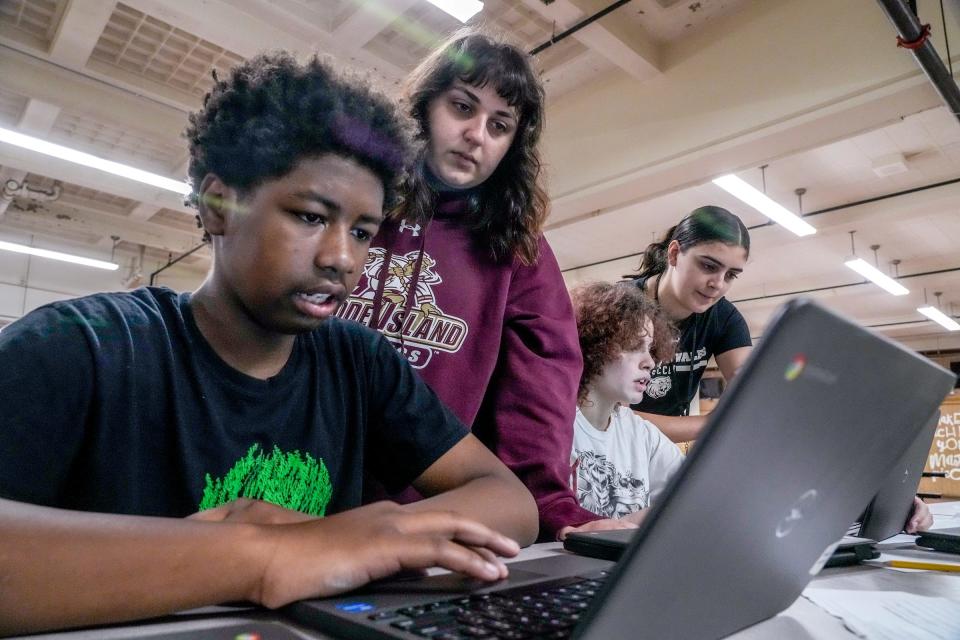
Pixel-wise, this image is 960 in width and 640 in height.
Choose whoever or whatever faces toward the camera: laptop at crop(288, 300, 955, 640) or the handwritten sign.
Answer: the handwritten sign

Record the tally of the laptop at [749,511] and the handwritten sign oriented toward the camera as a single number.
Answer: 1

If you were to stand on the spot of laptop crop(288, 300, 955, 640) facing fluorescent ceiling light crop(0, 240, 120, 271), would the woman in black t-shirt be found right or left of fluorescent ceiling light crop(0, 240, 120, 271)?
right

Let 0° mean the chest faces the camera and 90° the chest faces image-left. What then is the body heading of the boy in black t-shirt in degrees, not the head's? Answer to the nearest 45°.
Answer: approximately 315°

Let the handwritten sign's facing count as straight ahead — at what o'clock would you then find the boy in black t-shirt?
The boy in black t-shirt is roughly at 12 o'clock from the handwritten sign.

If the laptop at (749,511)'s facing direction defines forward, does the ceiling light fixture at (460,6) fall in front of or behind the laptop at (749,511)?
in front

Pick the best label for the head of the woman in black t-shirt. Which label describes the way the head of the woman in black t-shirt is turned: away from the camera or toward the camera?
toward the camera

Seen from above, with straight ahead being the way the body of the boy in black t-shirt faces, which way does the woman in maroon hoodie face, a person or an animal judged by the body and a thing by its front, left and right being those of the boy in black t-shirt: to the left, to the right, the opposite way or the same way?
to the right

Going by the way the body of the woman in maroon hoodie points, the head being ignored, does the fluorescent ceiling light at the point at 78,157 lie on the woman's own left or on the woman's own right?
on the woman's own right

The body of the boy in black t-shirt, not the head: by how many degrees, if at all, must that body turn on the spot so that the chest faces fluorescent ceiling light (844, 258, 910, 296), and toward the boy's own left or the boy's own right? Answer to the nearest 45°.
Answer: approximately 90° to the boy's own left

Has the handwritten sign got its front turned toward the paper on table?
yes

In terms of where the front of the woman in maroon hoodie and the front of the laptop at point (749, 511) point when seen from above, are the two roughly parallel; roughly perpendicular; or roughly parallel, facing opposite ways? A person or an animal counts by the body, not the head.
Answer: roughly perpendicular

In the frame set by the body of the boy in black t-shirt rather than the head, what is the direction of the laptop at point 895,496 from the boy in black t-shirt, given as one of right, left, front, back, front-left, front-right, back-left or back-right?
front-left

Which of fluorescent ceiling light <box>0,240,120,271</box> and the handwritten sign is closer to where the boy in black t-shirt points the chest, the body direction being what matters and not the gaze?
the handwritten sign

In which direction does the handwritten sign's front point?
toward the camera

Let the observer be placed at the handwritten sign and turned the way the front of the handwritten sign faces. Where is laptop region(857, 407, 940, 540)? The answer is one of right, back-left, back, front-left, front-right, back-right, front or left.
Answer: front
